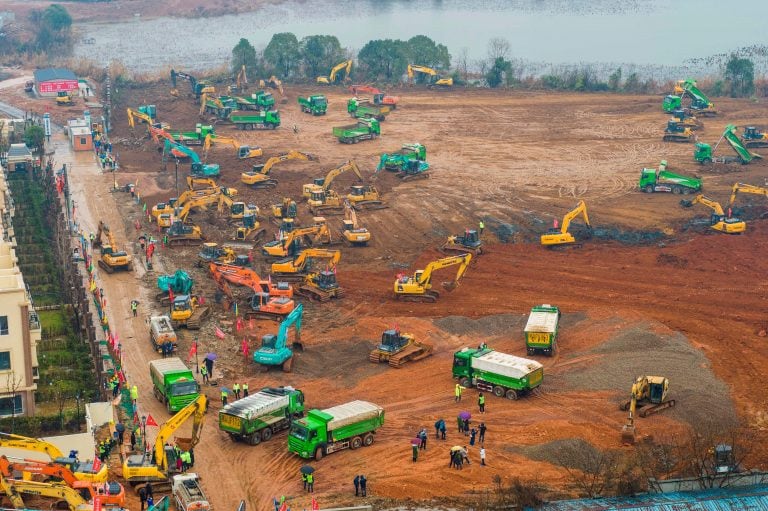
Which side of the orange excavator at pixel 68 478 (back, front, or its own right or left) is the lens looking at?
left

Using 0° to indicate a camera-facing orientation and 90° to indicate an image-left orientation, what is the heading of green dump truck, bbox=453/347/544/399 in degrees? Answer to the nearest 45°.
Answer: approximately 135°

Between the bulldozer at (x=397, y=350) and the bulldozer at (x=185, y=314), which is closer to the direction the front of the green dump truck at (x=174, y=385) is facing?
the bulldozer at (x=397, y=350)

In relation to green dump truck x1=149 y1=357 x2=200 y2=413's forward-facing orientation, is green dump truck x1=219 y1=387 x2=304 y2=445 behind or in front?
in front
